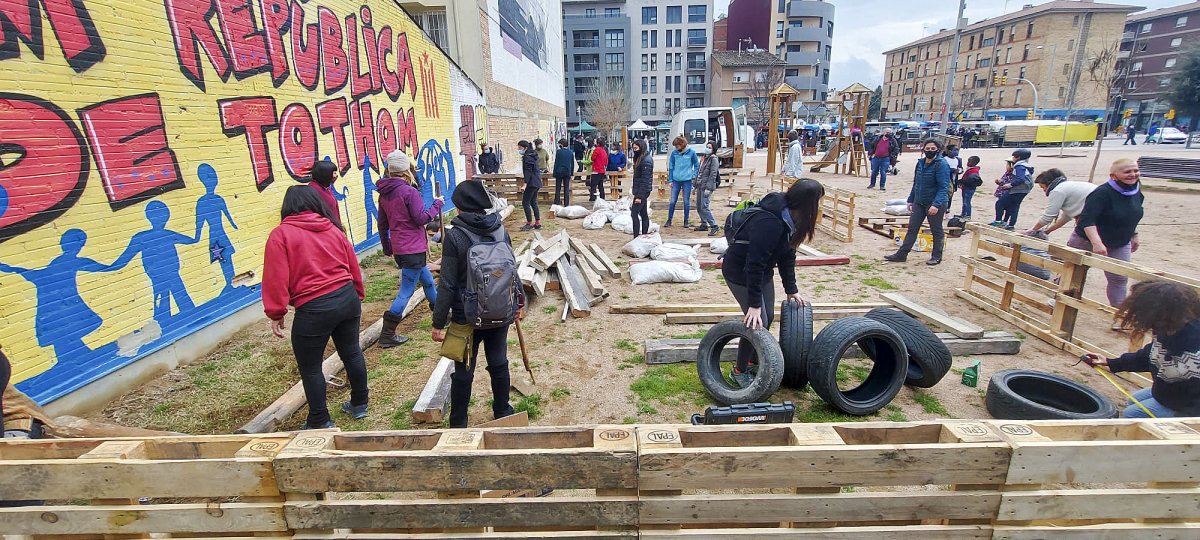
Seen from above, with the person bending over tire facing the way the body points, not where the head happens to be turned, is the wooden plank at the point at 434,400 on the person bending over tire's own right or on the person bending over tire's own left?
on the person bending over tire's own right

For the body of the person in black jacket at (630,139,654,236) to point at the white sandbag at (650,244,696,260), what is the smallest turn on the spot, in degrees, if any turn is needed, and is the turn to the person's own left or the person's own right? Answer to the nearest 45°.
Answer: approximately 90° to the person's own left

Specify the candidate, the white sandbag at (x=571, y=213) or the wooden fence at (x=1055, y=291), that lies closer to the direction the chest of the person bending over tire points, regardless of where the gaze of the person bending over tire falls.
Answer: the wooden fence

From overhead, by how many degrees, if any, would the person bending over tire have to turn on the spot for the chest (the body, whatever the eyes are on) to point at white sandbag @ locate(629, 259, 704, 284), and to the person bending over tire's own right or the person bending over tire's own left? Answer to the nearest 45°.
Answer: approximately 180°

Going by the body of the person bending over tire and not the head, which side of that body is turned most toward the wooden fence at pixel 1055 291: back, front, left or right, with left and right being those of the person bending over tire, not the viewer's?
left

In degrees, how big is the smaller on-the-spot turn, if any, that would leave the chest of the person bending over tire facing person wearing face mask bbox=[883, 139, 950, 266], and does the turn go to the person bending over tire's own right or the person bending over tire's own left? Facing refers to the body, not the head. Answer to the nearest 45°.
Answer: approximately 90° to the person bending over tire's own left

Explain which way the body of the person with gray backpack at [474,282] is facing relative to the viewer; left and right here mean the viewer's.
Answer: facing away from the viewer and to the left of the viewer

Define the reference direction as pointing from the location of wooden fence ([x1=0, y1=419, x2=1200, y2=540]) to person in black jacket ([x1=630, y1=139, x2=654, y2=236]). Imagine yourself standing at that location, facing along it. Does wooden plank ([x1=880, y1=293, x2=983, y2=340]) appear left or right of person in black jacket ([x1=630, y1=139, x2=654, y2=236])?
right

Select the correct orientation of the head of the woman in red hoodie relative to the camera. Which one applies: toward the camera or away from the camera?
away from the camera

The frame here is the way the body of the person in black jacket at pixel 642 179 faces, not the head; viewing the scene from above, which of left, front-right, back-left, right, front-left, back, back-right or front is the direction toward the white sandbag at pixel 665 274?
left

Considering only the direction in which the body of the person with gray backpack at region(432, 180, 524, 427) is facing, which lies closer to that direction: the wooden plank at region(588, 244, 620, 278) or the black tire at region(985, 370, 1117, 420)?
the wooden plank

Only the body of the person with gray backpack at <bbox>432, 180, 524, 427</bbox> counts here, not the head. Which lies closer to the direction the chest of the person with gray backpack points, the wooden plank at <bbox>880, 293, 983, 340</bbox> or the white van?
the white van

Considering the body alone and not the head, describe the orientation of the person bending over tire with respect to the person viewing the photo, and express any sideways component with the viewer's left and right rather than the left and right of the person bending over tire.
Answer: facing the viewer and to the right of the viewer
